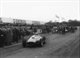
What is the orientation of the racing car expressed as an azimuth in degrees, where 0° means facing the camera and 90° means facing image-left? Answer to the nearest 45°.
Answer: approximately 45°
